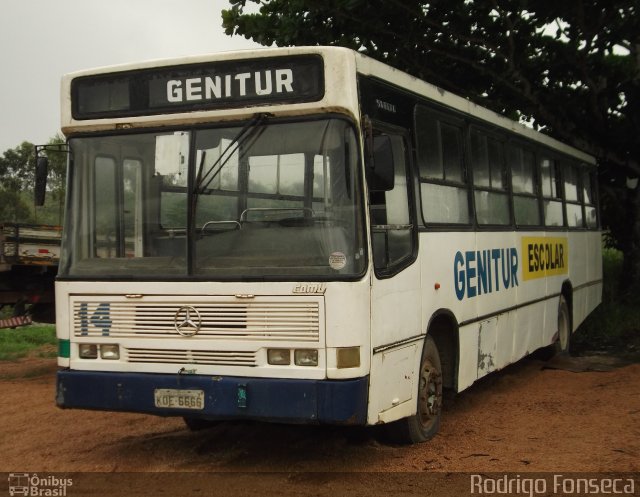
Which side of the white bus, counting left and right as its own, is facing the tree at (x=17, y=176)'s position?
right

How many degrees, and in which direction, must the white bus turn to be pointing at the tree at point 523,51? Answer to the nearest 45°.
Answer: approximately 180°

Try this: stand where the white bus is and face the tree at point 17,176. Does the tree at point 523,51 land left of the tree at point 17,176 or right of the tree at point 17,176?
right

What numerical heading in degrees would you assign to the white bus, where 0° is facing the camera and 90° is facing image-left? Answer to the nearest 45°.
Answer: approximately 45°
